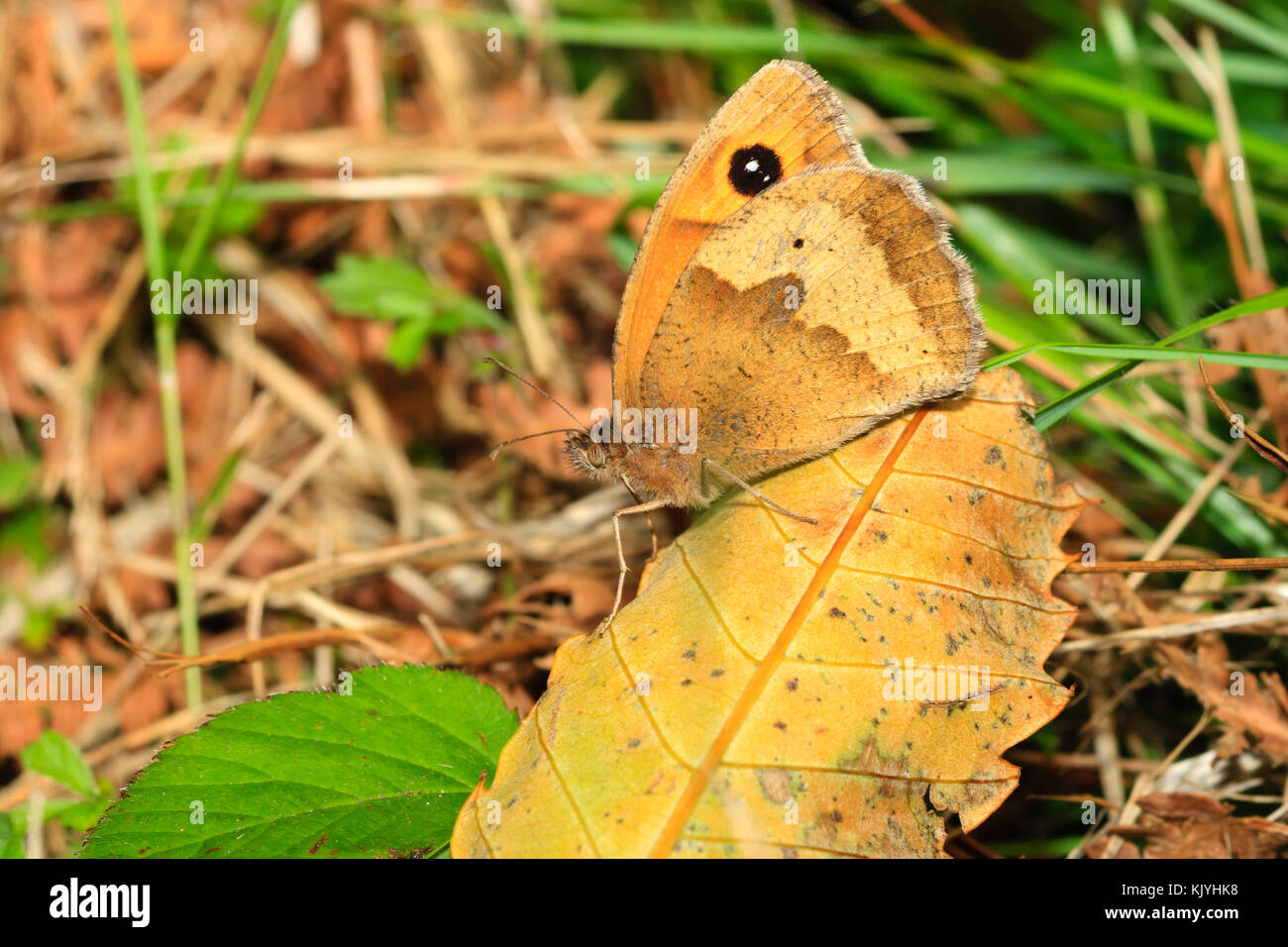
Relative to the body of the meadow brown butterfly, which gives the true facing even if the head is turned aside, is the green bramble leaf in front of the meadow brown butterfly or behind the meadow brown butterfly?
in front

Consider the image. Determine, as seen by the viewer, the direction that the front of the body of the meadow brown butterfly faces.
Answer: to the viewer's left

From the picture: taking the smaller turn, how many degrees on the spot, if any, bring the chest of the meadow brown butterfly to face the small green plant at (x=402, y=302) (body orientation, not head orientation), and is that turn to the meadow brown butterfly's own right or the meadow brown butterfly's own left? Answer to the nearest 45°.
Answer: approximately 45° to the meadow brown butterfly's own right

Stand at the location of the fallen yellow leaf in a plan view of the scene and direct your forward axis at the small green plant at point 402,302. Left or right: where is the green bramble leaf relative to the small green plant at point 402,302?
left

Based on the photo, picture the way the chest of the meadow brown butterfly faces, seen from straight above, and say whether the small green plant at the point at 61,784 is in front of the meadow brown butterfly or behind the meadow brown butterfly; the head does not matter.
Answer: in front
